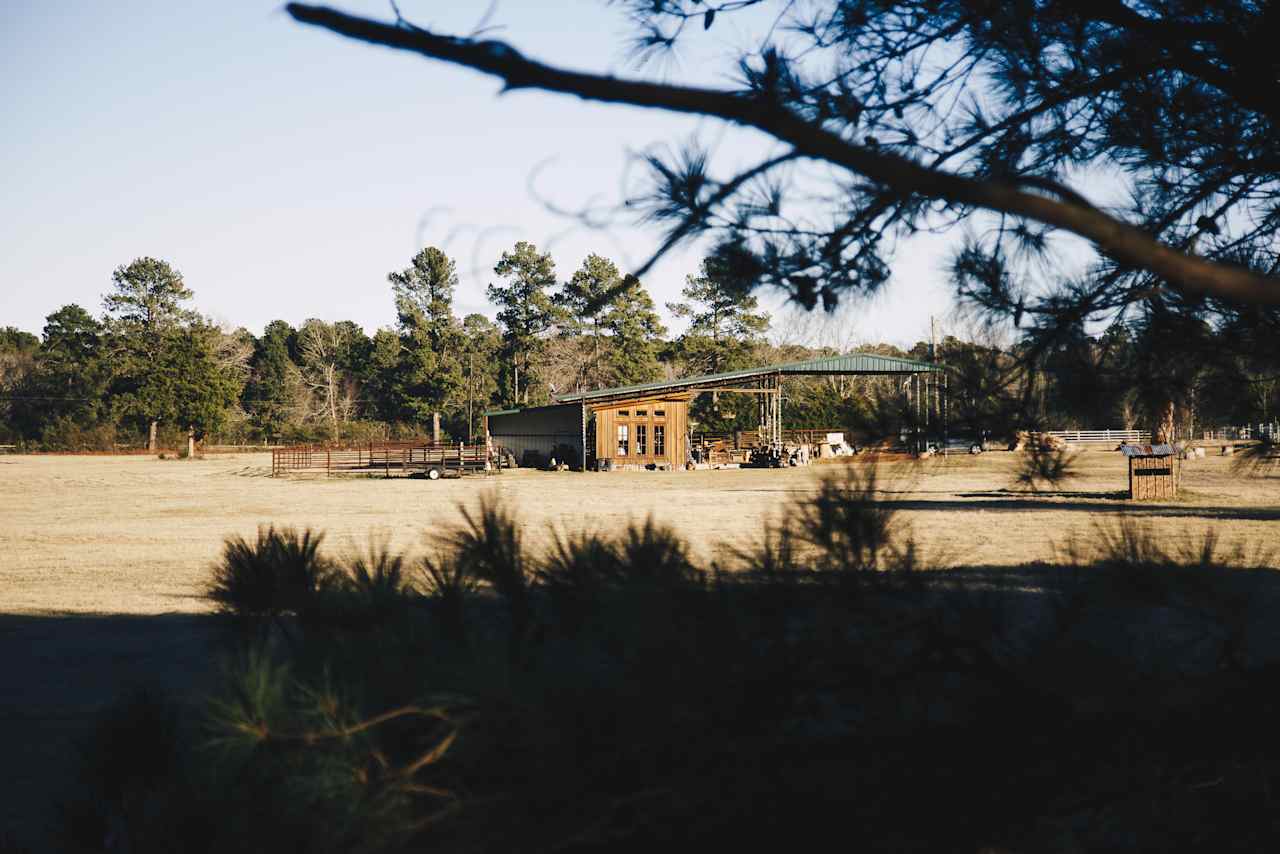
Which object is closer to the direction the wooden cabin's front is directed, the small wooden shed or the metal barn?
the small wooden shed

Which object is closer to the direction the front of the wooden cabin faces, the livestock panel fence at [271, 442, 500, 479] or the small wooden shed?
the small wooden shed

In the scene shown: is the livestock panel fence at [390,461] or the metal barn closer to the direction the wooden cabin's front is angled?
the livestock panel fence

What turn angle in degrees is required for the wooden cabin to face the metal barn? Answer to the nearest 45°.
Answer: approximately 135° to its right

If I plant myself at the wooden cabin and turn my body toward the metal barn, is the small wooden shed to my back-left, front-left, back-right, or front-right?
back-left

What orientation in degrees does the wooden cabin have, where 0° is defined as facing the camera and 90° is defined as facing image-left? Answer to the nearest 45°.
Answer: approximately 0°

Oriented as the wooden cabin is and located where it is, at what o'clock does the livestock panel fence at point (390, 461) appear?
The livestock panel fence is roughly at 2 o'clock from the wooden cabin.
